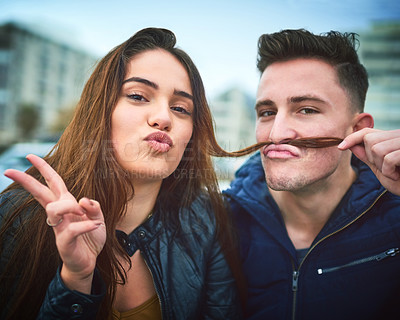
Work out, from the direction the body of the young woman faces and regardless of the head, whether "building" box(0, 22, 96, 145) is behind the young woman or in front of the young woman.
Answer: behind

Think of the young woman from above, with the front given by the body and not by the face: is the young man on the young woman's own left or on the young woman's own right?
on the young woman's own left

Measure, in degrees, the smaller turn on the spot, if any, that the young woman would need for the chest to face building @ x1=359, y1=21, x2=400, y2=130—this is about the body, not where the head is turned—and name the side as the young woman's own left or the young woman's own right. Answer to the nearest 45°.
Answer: approximately 135° to the young woman's own left

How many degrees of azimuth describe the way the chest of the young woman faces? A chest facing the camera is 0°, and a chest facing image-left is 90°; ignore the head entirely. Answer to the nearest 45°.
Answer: approximately 0°
